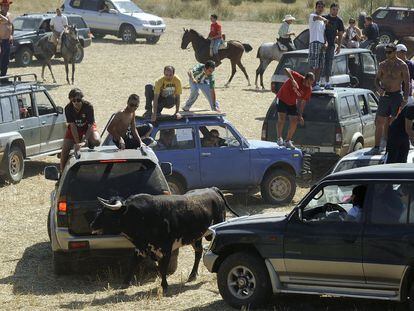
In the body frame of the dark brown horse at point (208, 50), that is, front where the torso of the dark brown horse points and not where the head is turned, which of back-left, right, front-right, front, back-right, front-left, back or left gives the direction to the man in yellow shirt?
left

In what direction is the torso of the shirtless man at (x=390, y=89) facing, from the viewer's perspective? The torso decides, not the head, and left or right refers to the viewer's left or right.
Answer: facing the viewer and to the left of the viewer

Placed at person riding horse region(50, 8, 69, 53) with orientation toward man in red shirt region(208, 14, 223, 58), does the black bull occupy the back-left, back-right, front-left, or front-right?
front-right

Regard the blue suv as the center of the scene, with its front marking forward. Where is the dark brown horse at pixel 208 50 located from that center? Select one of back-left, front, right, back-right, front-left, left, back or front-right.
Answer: left

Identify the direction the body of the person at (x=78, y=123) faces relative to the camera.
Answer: toward the camera

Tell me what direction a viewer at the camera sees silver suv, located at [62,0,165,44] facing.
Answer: facing the viewer and to the right of the viewer

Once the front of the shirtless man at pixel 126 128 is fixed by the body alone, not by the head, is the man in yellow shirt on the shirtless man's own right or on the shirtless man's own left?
on the shirtless man's own left

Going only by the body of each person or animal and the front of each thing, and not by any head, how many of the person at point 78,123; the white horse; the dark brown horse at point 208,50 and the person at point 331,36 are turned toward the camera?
2

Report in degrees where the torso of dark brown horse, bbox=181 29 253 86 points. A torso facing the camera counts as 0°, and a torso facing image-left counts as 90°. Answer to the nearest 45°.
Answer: approximately 90°

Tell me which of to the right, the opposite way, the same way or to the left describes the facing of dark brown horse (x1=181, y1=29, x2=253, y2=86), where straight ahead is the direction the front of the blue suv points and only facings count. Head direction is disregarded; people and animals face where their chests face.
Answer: the opposite way

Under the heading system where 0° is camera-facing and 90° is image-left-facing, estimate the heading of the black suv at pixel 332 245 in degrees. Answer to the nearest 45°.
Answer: approximately 90°
